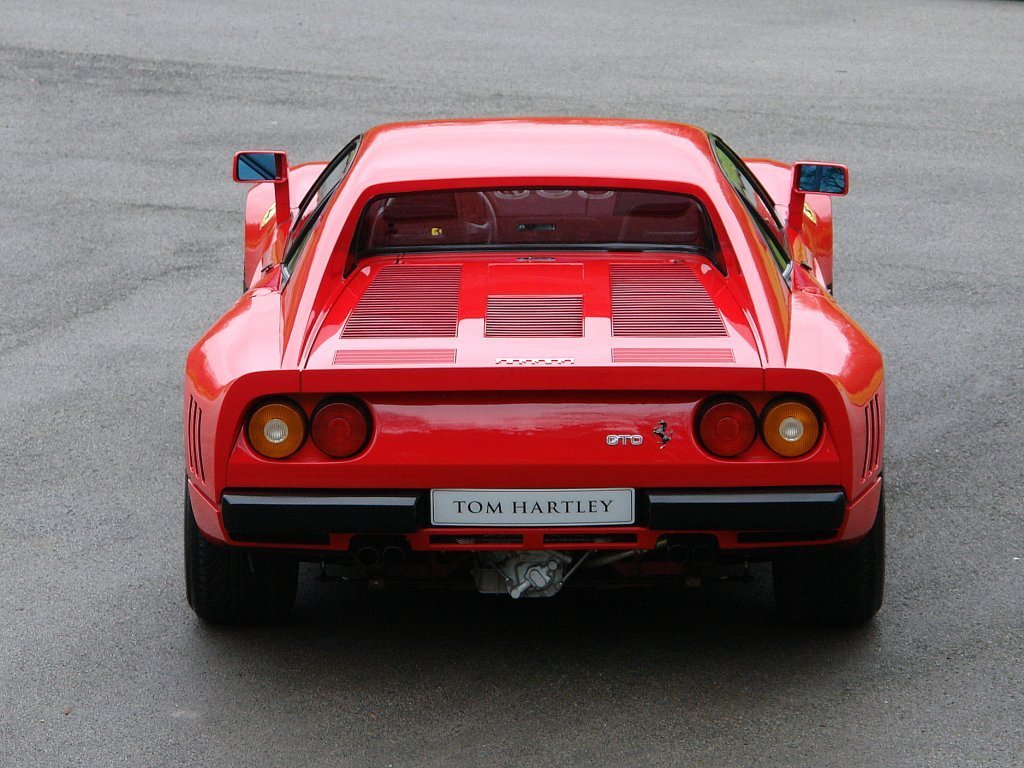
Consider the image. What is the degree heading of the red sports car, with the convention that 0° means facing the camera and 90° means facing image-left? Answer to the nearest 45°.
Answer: approximately 180°
